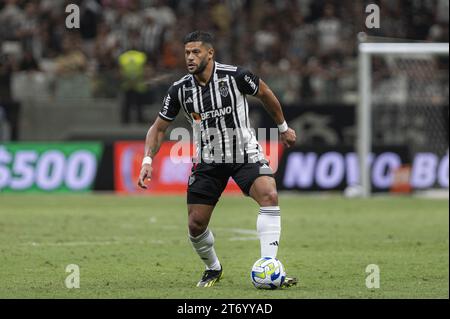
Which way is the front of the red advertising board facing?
toward the camera

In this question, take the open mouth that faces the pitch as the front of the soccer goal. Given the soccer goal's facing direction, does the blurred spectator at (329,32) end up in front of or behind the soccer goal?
behind

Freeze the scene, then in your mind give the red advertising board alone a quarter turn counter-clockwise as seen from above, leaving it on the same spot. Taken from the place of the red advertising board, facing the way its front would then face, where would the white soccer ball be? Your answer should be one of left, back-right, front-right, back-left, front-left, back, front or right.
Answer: right

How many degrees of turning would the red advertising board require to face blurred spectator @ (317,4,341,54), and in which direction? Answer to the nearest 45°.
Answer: approximately 135° to its left

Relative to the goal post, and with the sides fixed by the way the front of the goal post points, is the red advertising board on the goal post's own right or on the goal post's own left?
on the goal post's own right

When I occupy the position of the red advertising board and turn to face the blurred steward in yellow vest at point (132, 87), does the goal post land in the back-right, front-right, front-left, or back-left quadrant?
back-right

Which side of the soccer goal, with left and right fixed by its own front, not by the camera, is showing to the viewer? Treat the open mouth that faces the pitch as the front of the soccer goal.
front

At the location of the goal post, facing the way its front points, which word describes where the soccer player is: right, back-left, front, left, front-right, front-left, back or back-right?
front

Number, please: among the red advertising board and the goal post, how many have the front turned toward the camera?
2

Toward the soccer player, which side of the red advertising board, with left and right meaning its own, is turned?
front

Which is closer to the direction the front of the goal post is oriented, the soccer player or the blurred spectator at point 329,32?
the soccer player
